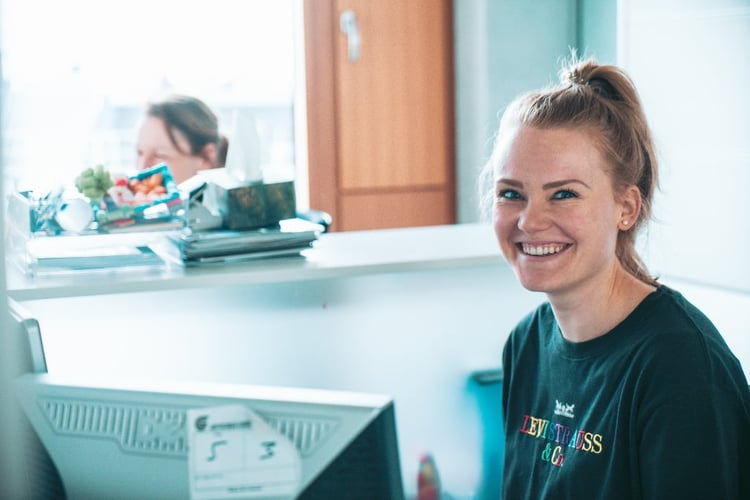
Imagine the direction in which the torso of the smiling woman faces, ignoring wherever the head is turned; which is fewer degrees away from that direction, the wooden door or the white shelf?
the white shelf

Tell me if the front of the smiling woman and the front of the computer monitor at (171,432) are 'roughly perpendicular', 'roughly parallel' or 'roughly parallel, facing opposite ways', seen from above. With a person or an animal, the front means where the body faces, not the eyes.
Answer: roughly parallel, facing opposite ways

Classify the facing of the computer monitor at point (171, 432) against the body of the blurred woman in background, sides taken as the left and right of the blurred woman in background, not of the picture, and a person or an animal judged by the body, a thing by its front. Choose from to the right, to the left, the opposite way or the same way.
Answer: the opposite way

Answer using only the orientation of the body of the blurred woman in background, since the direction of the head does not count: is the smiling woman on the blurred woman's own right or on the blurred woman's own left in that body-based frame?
on the blurred woman's own left

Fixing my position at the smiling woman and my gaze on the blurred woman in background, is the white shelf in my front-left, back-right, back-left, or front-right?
front-left

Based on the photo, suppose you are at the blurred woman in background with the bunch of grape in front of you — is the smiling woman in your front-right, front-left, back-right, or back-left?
front-left

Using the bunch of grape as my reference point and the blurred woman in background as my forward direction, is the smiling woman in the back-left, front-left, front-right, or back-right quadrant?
back-right

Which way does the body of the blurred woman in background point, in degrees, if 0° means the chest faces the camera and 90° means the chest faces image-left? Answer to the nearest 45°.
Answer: approximately 45°

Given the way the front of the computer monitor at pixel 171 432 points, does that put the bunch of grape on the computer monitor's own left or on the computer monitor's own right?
on the computer monitor's own left

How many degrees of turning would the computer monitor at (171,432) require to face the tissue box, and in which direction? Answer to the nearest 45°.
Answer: approximately 45° to its left

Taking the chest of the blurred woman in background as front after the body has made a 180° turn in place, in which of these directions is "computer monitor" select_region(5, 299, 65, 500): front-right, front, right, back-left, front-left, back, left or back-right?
back-right

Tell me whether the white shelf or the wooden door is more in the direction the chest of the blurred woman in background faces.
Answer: the white shelf

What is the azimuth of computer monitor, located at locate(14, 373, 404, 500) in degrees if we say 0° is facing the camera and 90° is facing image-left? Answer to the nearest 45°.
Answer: approximately 225°

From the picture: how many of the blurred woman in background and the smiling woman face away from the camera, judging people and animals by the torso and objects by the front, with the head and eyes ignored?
0

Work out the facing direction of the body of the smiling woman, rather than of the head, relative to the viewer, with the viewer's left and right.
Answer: facing the viewer and to the left of the viewer
